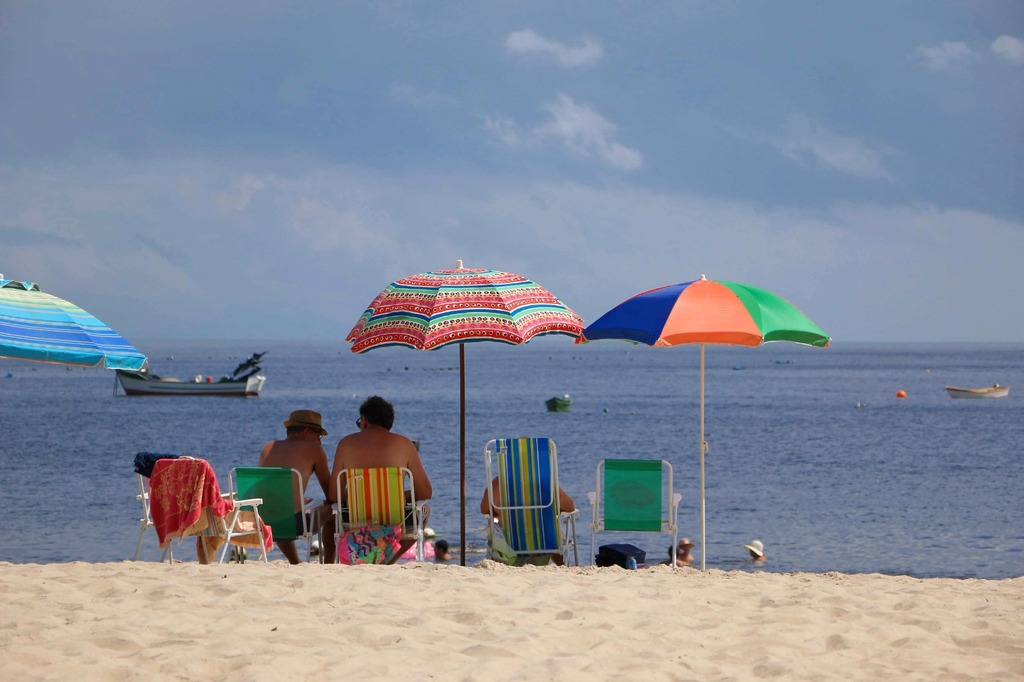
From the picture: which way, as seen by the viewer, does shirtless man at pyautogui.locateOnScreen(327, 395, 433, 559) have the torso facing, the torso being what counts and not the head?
away from the camera

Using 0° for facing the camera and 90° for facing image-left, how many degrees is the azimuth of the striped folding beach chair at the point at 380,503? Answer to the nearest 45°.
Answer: approximately 180°

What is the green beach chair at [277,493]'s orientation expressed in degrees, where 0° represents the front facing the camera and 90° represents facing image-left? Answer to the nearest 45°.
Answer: approximately 225°

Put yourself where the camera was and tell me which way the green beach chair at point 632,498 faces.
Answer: facing away from the viewer

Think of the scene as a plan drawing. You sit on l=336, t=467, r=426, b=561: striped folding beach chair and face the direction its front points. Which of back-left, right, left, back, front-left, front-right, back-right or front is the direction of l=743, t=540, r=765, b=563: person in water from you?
front-right

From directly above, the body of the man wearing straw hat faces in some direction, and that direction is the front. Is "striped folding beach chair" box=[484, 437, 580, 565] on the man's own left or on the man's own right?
on the man's own right

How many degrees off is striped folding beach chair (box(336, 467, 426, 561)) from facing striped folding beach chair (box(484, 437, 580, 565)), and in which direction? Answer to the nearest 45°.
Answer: approximately 90° to its right

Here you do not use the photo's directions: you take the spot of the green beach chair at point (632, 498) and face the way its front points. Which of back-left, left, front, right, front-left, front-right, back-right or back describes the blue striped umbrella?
back-left

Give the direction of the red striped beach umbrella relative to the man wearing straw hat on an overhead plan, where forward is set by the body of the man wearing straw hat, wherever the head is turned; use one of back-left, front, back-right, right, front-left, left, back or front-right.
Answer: right

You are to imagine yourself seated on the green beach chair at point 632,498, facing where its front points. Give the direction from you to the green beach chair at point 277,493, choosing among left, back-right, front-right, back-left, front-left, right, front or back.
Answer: left

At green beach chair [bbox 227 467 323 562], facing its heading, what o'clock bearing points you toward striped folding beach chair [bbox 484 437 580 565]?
The striped folding beach chair is roughly at 2 o'clock from the green beach chair.

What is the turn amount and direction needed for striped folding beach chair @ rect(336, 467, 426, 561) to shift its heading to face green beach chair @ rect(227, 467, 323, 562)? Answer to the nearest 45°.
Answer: approximately 90° to its left
